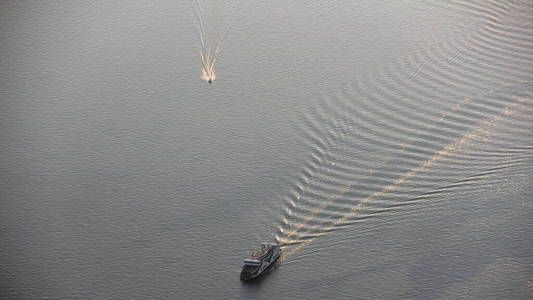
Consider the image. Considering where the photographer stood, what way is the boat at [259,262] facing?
facing the viewer and to the left of the viewer
